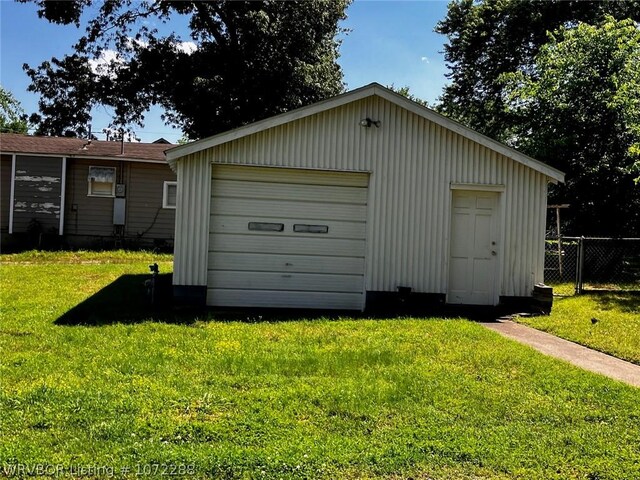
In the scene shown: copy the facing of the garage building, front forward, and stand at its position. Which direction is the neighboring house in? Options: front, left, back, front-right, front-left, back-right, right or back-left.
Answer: back-right

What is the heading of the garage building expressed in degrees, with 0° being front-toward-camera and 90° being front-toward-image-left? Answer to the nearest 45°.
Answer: approximately 0°

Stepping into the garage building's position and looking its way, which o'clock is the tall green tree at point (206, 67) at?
The tall green tree is roughly at 5 o'clock from the garage building.

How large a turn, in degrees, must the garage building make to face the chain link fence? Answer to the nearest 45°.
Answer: approximately 135° to its left

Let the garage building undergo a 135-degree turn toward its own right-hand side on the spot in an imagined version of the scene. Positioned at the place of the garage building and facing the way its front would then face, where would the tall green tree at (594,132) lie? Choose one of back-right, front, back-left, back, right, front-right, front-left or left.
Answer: right

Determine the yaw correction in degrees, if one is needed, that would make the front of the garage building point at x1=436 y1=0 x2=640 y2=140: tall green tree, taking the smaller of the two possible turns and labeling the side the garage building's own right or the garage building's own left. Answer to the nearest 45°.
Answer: approximately 180°
